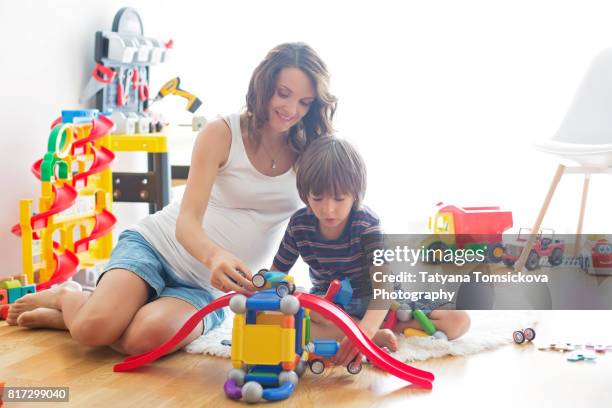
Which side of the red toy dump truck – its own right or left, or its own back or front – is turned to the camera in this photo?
left

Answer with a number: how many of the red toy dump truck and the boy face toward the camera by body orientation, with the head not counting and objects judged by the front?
1

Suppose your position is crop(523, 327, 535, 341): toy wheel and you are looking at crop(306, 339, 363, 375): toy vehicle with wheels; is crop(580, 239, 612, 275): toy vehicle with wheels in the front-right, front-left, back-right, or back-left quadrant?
back-right

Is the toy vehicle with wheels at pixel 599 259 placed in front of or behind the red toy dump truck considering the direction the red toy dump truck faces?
behind

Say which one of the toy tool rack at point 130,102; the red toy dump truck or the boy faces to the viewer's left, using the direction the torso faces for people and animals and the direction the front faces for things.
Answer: the red toy dump truck

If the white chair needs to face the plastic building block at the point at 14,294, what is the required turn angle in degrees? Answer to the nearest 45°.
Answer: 0° — it already faces it
